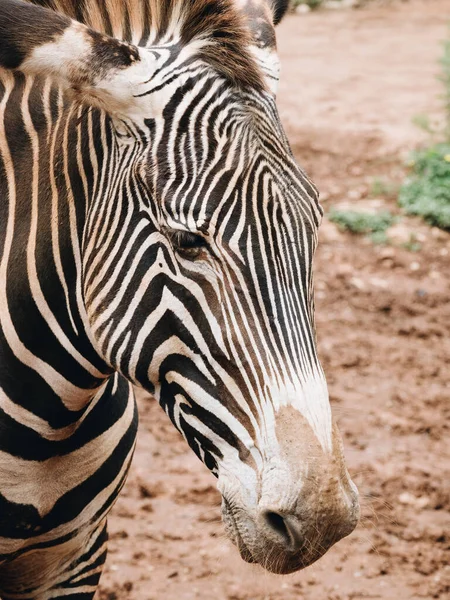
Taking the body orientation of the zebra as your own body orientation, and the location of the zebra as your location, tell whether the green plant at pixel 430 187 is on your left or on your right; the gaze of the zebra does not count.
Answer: on your left

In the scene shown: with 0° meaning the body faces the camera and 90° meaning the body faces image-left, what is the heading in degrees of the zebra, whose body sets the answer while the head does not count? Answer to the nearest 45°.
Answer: approximately 315°

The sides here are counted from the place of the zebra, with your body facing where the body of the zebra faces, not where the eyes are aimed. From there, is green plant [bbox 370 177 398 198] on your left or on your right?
on your left
